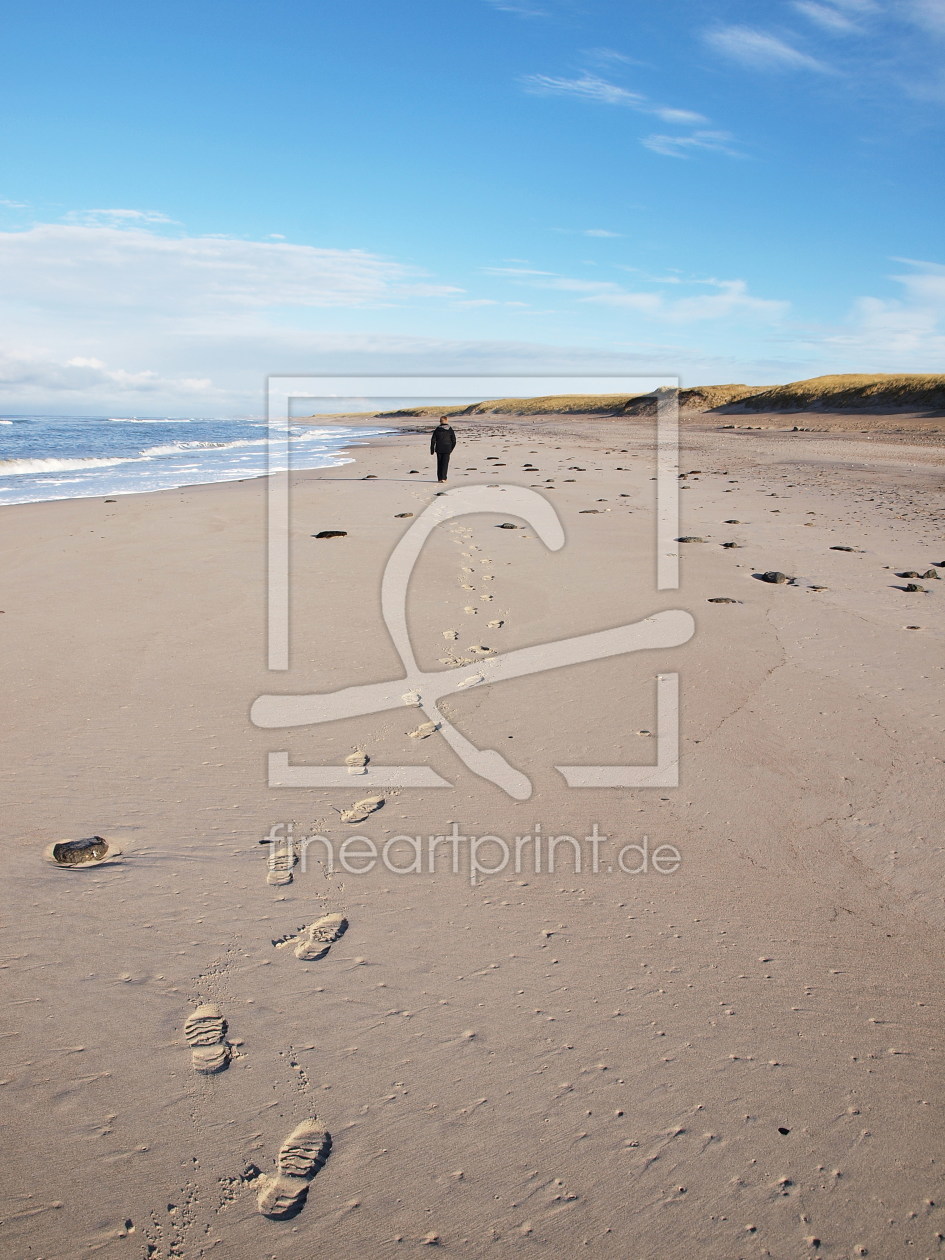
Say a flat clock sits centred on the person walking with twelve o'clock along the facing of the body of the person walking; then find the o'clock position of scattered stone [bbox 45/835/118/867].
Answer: The scattered stone is roughly at 6 o'clock from the person walking.

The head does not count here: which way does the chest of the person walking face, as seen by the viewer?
away from the camera
